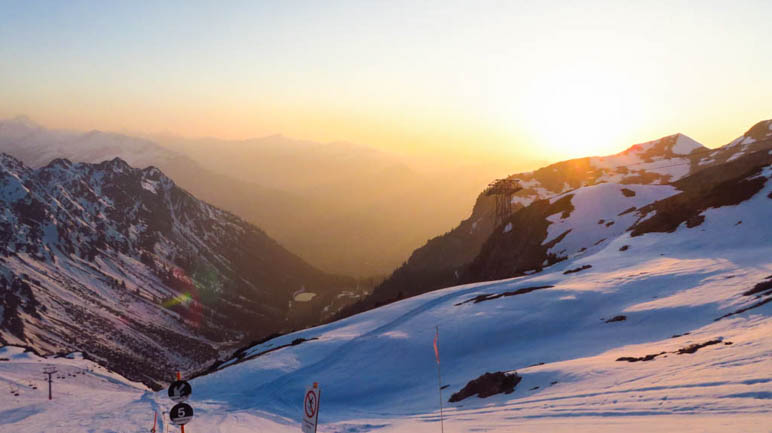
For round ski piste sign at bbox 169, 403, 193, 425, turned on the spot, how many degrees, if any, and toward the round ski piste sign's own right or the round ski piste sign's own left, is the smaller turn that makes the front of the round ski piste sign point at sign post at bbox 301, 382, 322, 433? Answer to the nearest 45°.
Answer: approximately 45° to the round ski piste sign's own left

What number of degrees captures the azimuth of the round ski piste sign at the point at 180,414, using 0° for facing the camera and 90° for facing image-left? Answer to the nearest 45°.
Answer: approximately 0°

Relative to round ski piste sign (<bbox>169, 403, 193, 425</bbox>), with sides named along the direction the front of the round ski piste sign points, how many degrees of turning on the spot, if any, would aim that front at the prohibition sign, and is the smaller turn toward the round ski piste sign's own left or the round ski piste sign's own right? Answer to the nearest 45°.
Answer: approximately 45° to the round ski piste sign's own left
